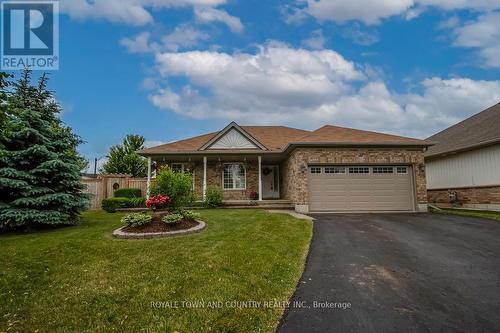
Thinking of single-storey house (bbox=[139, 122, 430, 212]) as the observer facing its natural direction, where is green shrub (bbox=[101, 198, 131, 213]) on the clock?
The green shrub is roughly at 3 o'clock from the single-storey house.

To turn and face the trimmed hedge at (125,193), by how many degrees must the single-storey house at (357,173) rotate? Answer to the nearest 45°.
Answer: approximately 90° to its right

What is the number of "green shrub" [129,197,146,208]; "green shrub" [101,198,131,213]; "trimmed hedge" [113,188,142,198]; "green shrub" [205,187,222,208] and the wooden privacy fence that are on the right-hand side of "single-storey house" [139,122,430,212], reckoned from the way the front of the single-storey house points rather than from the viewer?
5

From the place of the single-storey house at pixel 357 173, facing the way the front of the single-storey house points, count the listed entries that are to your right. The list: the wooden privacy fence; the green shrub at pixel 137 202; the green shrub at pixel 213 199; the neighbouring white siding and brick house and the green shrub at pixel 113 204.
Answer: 4

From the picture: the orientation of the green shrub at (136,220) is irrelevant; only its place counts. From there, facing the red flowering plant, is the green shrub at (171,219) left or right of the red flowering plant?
right

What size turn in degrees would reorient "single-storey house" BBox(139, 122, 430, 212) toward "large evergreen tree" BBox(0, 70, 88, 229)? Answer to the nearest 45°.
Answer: approximately 45° to its right

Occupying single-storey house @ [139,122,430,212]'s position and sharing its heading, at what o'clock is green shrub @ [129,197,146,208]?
The green shrub is roughly at 3 o'clock from the single-storey house.

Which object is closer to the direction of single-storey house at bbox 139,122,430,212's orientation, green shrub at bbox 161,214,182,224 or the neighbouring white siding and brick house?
the green shrub

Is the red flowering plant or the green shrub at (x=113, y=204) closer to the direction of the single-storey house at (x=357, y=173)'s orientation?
the red flowering plant

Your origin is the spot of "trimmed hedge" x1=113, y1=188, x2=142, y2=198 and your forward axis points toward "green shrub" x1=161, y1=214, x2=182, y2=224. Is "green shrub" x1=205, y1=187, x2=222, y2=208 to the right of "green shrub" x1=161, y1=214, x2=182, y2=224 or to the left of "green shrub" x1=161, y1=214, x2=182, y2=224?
left

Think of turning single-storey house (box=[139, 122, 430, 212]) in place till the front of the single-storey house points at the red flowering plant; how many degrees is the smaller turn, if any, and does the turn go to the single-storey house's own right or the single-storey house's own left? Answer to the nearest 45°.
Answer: approximately 45° to the single-storey house's own right

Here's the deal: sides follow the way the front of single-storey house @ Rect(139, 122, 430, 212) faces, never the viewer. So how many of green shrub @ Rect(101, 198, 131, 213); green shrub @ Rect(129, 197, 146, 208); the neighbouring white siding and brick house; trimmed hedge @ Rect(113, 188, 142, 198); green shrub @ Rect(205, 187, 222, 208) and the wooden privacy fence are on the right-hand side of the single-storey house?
5

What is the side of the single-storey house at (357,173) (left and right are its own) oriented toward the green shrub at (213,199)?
right

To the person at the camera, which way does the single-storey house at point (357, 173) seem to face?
facing the viewer
